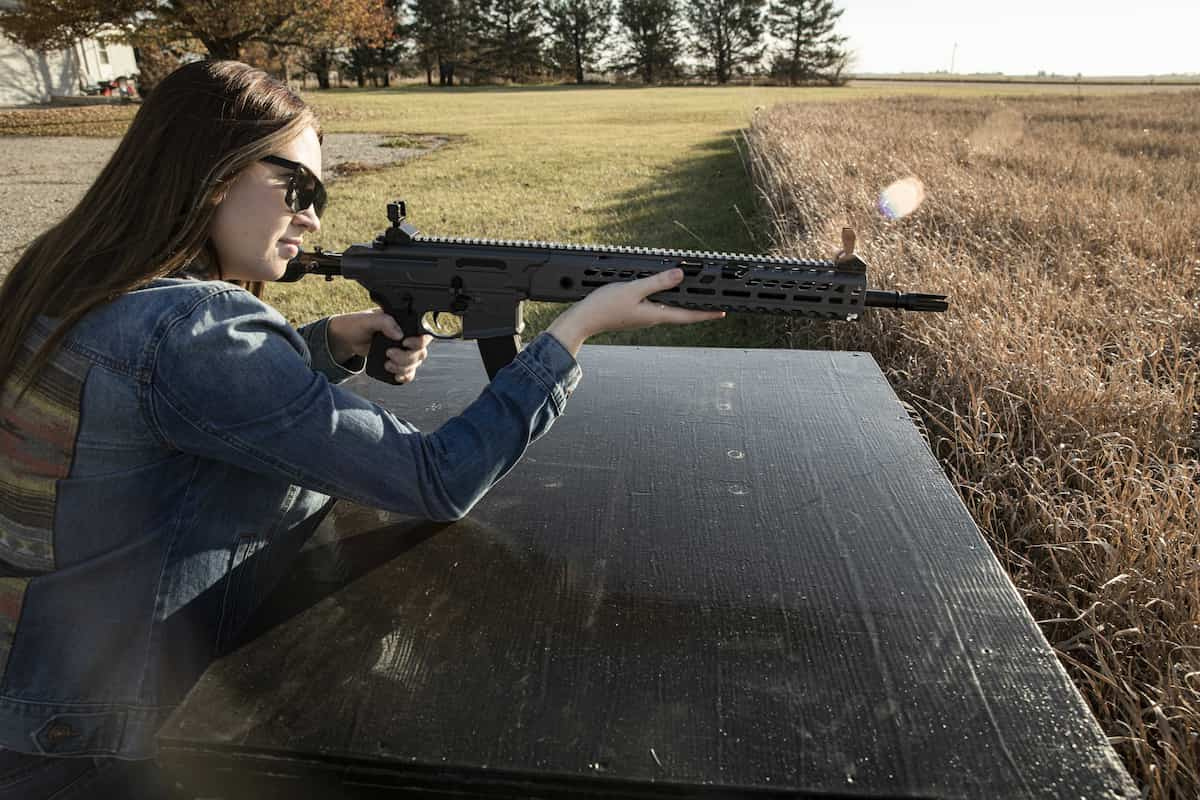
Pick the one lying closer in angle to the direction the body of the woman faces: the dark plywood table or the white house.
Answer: the dark plywood table

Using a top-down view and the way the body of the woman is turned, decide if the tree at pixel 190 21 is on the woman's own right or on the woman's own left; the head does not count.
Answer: on the woman's own left

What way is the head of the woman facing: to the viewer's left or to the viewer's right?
to the viewer's right

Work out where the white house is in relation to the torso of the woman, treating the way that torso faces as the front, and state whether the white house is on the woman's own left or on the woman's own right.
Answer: on the woman's own left

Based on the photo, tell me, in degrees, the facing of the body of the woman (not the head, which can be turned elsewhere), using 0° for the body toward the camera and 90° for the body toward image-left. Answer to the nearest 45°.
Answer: approximately 270°
